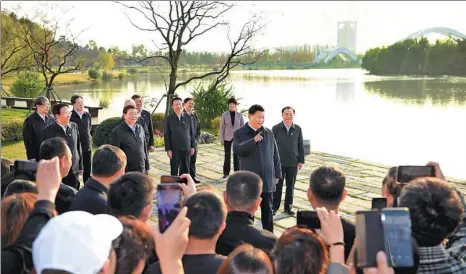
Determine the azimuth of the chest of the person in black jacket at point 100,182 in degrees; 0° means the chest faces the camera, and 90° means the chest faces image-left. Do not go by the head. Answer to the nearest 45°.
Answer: approximately 225°

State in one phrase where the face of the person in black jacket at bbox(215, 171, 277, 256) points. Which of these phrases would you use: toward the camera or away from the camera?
away from the camera

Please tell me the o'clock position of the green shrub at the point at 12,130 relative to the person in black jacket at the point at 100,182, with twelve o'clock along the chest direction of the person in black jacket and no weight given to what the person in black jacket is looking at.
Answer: The green shrub is roughly at 10 o'clock from the person in black jacket.

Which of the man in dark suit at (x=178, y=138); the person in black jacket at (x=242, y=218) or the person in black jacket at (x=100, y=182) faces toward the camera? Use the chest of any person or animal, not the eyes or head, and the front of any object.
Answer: the man in dark suit

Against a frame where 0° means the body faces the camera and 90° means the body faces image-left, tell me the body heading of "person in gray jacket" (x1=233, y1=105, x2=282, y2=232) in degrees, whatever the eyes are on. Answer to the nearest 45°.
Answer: approximately 315°

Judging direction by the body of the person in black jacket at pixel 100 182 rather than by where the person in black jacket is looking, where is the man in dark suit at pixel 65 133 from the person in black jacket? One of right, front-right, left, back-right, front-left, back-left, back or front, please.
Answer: front-left

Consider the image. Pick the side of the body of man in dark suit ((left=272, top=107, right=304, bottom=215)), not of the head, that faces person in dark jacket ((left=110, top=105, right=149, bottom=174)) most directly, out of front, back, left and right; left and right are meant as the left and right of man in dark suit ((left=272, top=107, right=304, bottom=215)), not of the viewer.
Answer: right

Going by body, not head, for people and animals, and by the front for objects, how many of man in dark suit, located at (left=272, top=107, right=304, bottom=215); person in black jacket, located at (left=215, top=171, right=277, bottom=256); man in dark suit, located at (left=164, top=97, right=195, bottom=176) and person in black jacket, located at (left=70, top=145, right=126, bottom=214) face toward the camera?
2

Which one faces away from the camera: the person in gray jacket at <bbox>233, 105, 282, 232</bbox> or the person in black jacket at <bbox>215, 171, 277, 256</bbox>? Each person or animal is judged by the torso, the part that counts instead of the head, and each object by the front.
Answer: the person in black jacket

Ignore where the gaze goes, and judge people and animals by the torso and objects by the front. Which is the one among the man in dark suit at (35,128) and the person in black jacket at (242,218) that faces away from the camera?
the person in black jacket

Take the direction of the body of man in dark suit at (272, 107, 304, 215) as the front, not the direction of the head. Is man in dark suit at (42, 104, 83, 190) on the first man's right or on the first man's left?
on the first man's right

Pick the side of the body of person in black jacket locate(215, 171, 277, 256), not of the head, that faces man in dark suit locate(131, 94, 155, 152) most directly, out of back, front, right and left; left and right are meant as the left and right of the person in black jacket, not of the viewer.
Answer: front

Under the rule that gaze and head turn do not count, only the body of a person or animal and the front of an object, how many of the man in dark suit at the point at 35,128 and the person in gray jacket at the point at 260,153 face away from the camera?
0

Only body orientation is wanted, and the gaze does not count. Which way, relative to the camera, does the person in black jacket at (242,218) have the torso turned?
away from the camera
